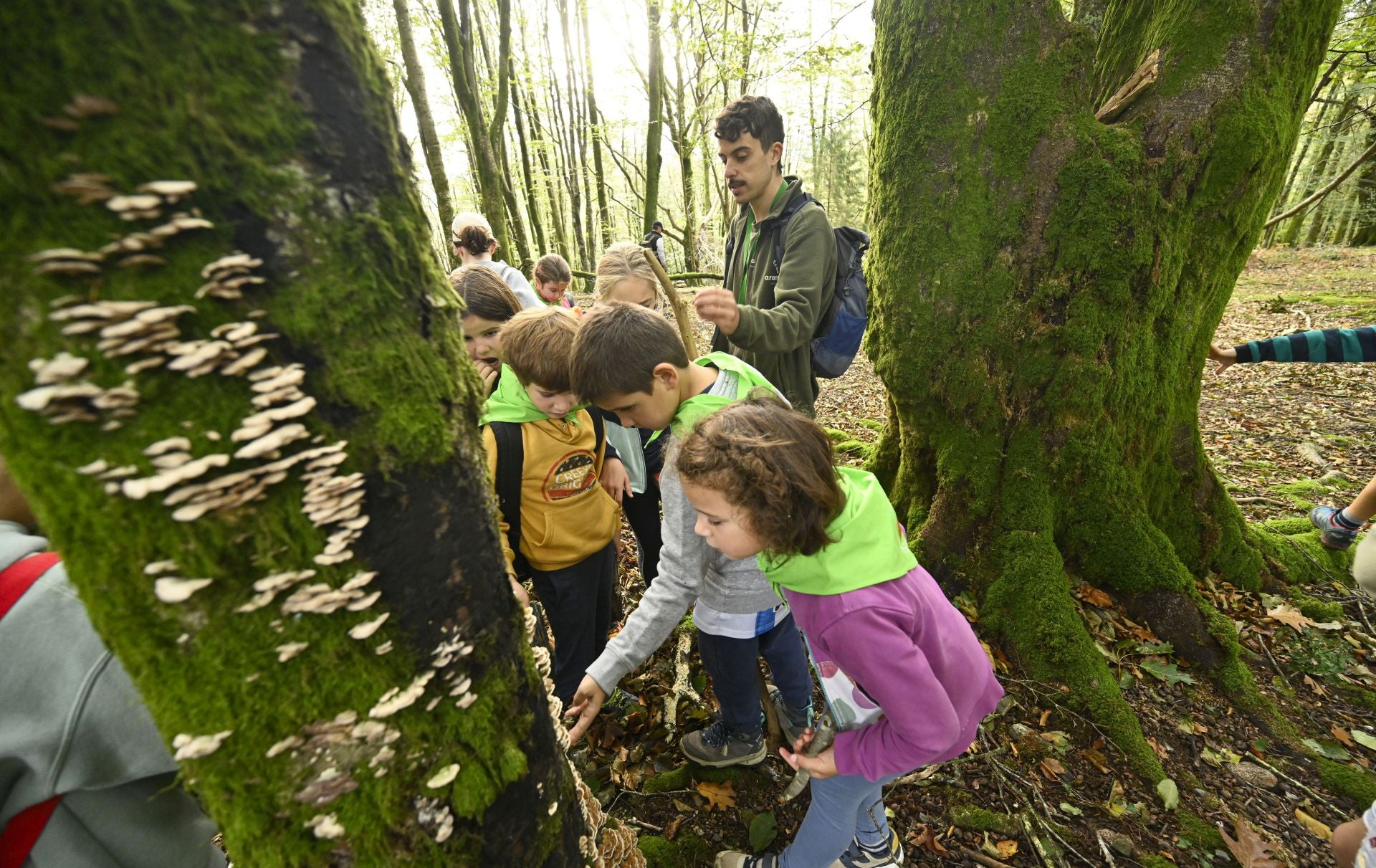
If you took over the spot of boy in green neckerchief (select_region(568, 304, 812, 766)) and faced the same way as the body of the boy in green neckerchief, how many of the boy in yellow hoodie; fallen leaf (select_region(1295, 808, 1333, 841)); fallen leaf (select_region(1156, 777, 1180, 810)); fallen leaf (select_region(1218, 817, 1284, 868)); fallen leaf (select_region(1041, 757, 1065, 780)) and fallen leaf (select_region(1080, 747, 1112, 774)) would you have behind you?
5

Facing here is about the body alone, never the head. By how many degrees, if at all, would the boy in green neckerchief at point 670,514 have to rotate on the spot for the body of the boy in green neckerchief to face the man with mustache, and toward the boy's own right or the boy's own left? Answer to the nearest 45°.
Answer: approximately 90° to the boy's own right

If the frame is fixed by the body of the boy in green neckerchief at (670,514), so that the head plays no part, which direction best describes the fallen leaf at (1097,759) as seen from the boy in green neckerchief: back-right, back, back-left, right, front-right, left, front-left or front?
back

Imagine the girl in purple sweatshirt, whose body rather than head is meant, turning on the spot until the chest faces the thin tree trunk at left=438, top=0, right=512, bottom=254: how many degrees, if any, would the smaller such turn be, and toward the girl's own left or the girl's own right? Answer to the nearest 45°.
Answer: approximately 45° to the girl's own right

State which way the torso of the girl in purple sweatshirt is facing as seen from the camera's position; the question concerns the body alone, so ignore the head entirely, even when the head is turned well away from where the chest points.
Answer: to the viewer's left

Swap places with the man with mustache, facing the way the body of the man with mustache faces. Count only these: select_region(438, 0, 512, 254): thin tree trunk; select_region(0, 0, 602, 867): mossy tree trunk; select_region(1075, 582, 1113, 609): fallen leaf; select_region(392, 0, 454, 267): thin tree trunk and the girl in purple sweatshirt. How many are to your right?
2

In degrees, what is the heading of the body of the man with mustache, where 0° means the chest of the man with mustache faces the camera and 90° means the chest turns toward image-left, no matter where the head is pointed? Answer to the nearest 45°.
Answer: approximately 45°

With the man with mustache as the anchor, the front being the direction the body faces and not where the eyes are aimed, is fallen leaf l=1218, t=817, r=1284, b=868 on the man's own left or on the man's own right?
on the man's own left

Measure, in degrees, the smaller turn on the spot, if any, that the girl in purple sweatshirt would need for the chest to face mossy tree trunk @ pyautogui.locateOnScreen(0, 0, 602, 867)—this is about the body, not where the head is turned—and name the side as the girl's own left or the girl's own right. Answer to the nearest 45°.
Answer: approximately 45° to the girl's own left

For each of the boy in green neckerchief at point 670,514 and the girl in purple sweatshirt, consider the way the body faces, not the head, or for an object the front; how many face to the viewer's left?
2

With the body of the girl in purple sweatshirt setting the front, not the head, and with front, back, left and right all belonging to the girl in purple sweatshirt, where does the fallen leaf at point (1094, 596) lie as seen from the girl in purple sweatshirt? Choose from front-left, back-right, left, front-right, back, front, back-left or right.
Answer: back-right

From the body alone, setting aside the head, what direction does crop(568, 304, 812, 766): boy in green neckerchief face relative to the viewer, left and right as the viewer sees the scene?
facing to the left of the viewer
